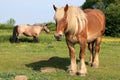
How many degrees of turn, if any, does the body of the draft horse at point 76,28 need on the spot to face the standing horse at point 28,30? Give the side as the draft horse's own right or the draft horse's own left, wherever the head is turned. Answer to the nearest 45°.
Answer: approximately 135° to the draft horse's own right

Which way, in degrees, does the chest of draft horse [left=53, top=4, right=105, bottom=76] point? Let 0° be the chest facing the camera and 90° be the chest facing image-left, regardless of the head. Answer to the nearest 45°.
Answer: approximately 45°
